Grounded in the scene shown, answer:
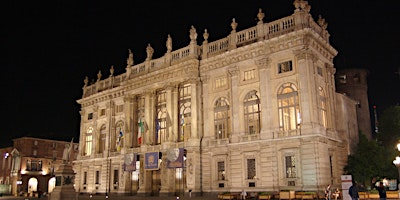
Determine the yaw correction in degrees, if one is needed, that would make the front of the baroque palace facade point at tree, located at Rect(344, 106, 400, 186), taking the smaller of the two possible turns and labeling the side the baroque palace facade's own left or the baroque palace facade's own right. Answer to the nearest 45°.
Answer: approximately 135° to the baroque palace facade's own left

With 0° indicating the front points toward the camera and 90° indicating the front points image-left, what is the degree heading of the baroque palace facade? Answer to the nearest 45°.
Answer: approximately 45°
